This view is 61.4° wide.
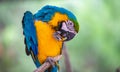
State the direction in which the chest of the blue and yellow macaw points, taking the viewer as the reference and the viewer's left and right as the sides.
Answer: facing the viewer and to the right of the viewer
